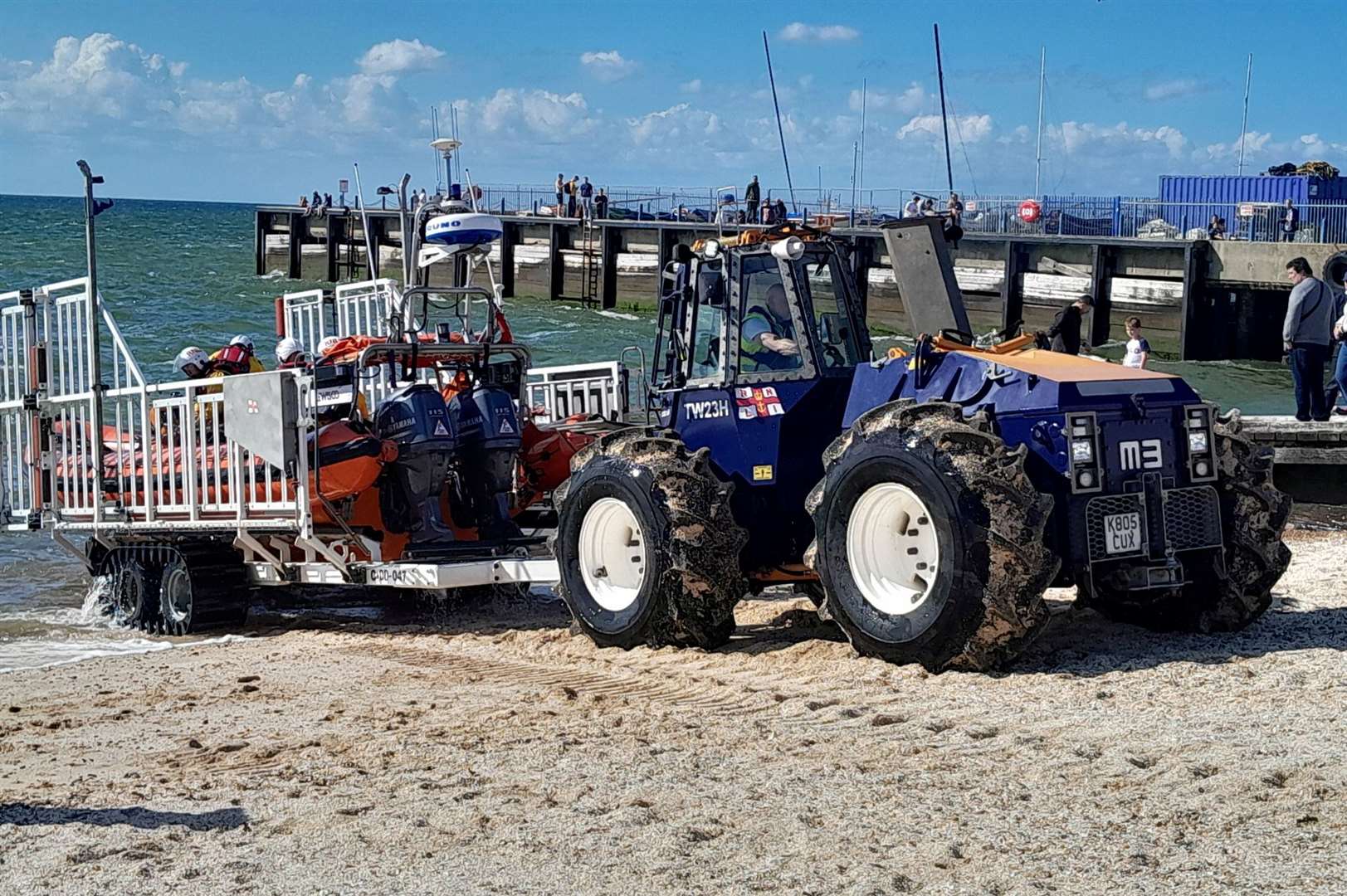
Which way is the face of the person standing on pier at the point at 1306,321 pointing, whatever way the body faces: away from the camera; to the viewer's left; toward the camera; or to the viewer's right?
to the viewer's left

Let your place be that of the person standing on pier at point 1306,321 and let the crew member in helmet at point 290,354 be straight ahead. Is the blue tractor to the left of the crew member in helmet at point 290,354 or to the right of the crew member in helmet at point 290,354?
left

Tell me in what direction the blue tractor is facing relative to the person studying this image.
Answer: facing the viewer and to the right of the viewer

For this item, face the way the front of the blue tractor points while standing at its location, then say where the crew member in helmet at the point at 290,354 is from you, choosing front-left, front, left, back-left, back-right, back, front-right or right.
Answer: back

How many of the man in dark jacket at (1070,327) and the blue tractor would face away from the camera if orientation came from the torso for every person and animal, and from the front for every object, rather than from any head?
0

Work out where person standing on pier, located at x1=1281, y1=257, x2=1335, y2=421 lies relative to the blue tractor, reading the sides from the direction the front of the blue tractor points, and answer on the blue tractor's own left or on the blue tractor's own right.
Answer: on the blue tractor's own left

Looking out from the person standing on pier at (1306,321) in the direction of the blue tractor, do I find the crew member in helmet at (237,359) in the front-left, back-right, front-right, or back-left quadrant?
front-right

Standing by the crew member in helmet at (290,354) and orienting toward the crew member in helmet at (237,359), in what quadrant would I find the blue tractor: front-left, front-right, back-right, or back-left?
back-left
